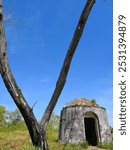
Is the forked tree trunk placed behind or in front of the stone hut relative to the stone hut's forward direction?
in front

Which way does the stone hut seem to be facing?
toward the camera
